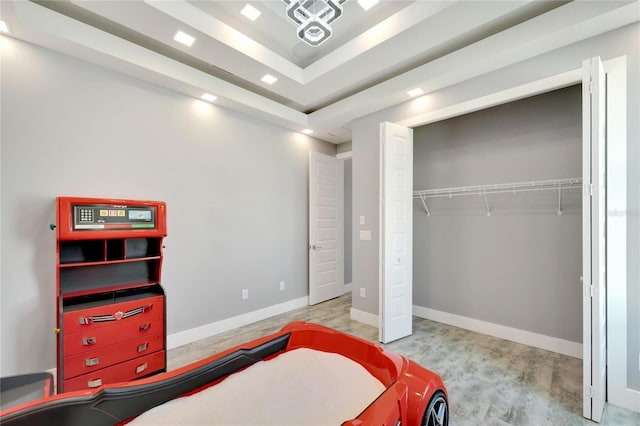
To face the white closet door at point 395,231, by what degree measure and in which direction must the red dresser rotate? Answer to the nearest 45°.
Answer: approximately 45° to its left

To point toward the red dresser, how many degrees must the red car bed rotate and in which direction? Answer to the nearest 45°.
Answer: approximately 90° to its left

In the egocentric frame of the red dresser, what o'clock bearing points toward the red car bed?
The red car bed is roughly at 11 o'clock from the red dresser.

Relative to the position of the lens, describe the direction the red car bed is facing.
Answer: facing away from the viewer and to the right of the viewer

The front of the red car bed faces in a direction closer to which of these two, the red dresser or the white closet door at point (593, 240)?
the white closet door
